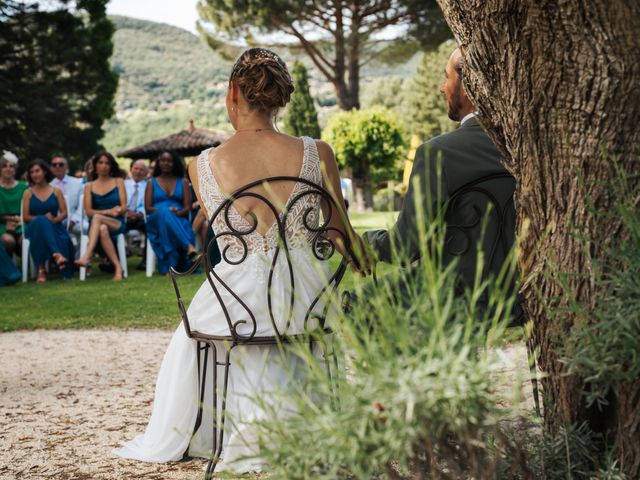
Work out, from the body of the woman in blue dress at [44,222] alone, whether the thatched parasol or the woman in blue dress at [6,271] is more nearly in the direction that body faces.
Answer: the woman in blue dress

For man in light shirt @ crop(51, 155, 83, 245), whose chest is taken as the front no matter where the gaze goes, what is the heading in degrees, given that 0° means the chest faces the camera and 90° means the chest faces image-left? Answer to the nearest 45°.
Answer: approximately 0°

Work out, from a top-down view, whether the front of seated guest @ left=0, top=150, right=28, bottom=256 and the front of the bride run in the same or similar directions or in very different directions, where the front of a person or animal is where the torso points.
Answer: very different directions

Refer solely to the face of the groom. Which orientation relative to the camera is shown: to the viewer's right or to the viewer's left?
to the viewer's left

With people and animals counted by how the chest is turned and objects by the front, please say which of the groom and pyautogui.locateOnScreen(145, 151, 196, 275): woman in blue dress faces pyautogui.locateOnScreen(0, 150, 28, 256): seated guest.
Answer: the groom

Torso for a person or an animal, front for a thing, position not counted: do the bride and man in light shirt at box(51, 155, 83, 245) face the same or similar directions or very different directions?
very different directions

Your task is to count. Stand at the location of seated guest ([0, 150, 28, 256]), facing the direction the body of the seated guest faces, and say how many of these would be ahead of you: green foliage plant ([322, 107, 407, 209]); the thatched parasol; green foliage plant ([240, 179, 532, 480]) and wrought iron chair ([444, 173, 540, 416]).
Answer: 2

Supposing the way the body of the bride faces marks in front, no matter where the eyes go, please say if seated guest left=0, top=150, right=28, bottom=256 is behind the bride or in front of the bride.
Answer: in front

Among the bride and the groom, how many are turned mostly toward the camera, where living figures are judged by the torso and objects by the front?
0

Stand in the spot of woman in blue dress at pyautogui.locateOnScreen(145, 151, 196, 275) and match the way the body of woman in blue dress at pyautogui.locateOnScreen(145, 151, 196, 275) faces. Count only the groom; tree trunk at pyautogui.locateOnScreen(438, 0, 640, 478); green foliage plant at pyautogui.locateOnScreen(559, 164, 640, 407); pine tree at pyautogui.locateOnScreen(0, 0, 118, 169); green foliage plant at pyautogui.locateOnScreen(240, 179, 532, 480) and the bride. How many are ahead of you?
5

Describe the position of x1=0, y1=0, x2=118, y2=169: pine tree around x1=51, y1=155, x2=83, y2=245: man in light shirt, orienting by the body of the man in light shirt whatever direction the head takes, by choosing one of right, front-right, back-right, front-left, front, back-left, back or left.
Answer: back

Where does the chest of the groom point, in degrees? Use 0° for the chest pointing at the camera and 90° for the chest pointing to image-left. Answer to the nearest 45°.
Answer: approximately 135°

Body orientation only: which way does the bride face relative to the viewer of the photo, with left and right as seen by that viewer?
facing away from the viewer

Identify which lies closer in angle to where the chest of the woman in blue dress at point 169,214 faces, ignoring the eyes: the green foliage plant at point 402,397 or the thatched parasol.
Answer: the green foliage plant

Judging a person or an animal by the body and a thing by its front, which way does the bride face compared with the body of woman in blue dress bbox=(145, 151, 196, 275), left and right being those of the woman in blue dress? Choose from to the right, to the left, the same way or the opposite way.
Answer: the opposite way
